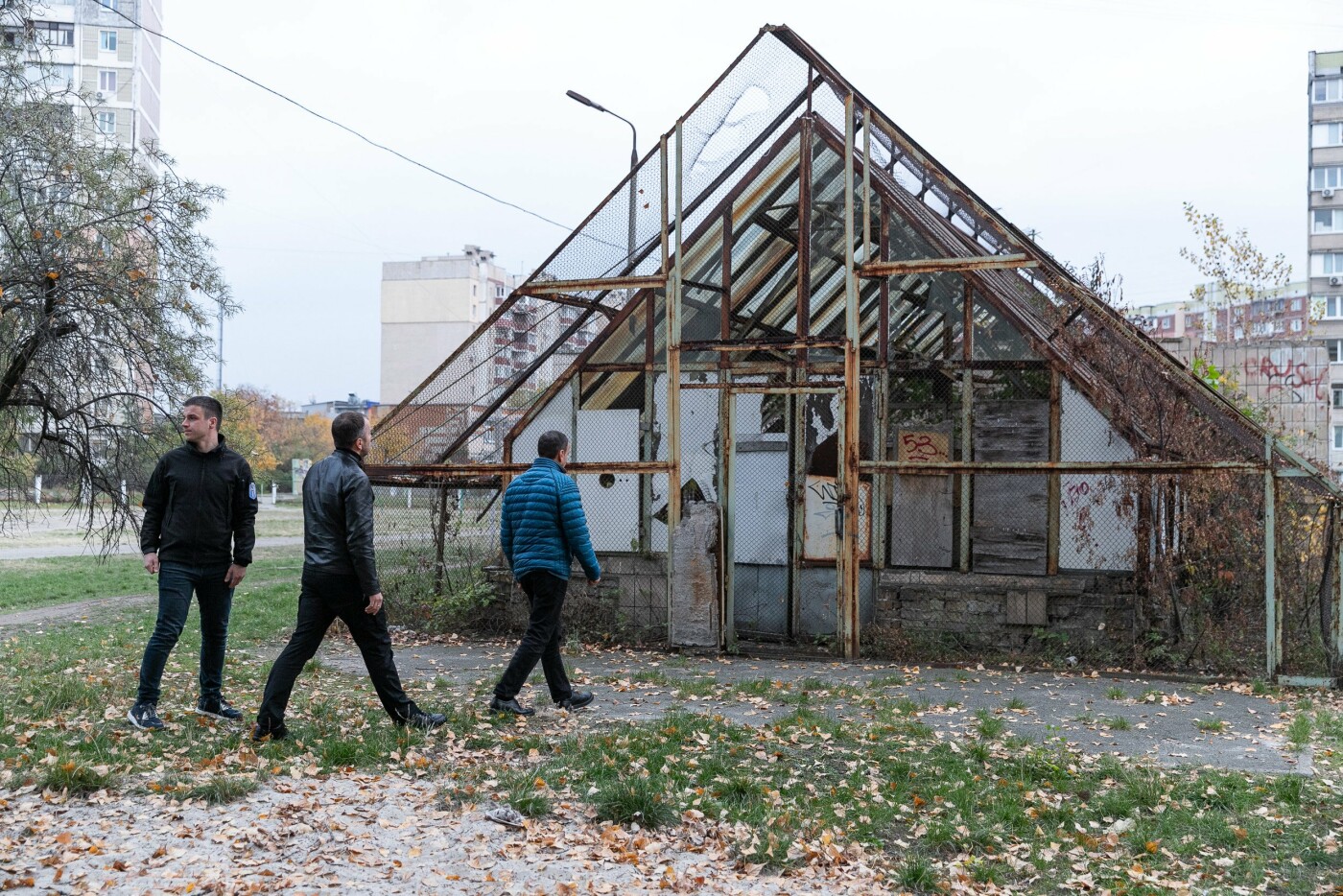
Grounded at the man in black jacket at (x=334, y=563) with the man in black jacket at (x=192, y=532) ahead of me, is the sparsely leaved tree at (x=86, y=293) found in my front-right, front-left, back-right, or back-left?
front-right

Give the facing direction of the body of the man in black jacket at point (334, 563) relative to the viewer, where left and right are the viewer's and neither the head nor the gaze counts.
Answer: facing away from the viewer and to the right of the viewer

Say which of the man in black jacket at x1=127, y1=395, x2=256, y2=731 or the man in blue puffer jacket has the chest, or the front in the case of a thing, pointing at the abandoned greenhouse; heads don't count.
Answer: the man in blue puffer jacket

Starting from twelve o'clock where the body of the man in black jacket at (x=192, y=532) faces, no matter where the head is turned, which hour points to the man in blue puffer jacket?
The man in blue puffer jacket is roughly at 9 o'clock from the man in black jacket.

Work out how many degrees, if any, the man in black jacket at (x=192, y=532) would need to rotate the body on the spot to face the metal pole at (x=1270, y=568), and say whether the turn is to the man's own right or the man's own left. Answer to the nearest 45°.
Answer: approximately 90° to the man's own left

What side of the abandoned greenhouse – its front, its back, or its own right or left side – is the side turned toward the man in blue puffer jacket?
front

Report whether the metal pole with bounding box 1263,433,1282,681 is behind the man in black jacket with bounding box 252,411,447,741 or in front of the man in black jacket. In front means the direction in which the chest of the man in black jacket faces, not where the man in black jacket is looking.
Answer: in front

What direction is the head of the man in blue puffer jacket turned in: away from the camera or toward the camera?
away from the camera

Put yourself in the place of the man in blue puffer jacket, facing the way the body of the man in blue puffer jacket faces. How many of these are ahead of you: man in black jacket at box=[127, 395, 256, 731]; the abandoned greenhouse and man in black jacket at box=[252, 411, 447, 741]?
1

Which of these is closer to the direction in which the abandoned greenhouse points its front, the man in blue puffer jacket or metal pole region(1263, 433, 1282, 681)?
the man in blue puffer jacket

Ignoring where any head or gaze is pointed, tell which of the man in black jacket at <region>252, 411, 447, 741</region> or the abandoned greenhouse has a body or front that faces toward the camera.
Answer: the abandoned greenhouse

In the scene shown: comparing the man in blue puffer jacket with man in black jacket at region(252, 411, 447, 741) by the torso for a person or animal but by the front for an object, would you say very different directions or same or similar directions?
same or similar directions

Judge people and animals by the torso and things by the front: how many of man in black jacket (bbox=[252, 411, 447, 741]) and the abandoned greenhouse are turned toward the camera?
1

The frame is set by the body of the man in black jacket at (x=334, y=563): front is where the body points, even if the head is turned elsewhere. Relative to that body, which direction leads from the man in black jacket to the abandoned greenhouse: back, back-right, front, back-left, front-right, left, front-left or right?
front

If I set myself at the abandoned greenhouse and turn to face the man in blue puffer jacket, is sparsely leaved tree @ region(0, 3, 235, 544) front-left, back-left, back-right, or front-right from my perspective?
front-right

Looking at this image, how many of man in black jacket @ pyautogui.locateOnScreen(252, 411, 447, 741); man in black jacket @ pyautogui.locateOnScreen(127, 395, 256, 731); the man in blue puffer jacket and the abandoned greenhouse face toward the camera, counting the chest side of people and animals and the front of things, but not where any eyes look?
2

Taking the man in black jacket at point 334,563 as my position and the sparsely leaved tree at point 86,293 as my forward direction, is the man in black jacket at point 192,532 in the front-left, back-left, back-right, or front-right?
front-left

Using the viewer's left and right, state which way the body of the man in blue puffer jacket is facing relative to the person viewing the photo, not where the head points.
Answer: facing away from the viewer and to the right of the viewer

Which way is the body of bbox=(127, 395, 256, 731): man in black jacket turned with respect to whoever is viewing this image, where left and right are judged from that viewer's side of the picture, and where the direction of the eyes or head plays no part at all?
facing the viewer
